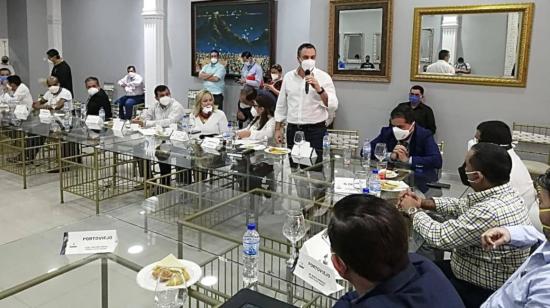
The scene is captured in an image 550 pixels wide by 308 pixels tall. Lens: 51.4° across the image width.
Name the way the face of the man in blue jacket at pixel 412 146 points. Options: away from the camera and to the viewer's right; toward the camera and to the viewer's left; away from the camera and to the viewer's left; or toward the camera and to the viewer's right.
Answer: toward the camera and to the viewer's left

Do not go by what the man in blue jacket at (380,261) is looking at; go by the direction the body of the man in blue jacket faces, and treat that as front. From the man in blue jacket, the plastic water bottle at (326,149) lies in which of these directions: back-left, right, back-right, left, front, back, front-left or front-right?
front-right

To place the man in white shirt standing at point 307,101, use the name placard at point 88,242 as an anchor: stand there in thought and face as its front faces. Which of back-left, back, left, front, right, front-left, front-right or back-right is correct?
back-left

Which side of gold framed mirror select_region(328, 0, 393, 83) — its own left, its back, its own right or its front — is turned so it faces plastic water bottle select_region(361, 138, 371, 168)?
front

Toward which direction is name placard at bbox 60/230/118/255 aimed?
toward the camera

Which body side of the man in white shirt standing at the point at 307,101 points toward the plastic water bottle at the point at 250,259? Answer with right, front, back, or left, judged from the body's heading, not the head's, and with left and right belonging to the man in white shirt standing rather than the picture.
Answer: front

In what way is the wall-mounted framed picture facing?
toward the camera

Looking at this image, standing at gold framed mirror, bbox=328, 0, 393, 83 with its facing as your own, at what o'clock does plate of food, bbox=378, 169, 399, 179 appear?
The plate of food is roughly at 12 o'clock from the gold framed mirror.

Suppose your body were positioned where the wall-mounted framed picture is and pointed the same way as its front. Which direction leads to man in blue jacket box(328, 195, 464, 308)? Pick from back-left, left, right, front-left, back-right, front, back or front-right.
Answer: front
